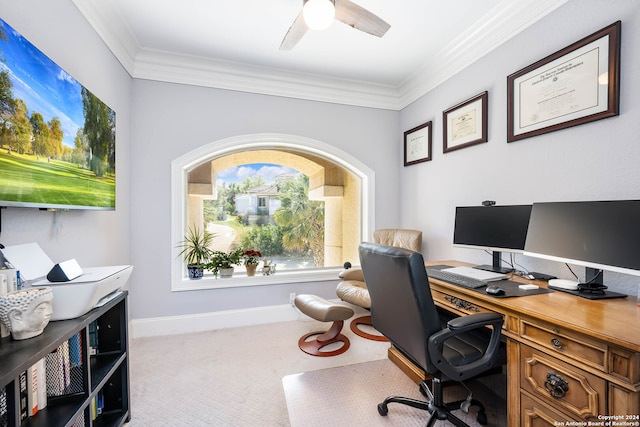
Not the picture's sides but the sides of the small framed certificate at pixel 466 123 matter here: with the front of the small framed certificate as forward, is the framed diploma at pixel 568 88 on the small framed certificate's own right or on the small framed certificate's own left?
on the small framed certificate's own left

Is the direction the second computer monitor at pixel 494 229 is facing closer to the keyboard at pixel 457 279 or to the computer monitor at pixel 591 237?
the keyboard

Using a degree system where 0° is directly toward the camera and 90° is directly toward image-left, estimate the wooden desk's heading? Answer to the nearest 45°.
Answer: approximately 45°

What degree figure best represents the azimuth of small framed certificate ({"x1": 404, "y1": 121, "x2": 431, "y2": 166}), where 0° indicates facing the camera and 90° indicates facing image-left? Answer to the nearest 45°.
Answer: approximately 45°

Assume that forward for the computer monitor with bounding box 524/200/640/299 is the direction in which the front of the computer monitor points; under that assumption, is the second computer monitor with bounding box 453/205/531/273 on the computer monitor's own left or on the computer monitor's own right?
on the computer monitor's own right

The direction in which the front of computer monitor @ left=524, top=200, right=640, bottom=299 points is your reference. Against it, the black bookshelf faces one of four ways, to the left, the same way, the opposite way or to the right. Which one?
the opposite way

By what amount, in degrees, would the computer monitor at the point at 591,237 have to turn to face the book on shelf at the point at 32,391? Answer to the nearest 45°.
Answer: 0° — it already faces it
